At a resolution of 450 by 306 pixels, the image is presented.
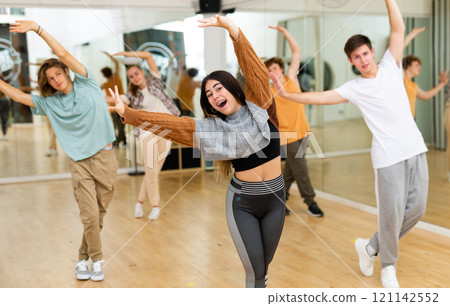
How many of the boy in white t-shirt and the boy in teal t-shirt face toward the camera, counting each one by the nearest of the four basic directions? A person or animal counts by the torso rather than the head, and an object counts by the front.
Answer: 2

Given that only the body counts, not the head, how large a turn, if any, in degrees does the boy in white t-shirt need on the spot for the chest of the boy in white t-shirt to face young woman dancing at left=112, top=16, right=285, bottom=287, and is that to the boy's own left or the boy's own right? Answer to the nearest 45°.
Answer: approximately 45° to the boy's own right

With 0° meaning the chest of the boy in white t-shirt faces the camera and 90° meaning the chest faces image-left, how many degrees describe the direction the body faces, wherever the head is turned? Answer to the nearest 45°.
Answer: approximately 0°

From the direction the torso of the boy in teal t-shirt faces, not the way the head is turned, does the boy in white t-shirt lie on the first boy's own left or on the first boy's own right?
on the first boy's own left

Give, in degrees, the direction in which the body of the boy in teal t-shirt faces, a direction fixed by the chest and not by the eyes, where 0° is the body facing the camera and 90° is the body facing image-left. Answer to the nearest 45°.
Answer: approximately 0°

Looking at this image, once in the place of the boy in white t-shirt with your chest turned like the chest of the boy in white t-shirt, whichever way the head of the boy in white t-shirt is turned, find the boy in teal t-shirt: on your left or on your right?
on your right
